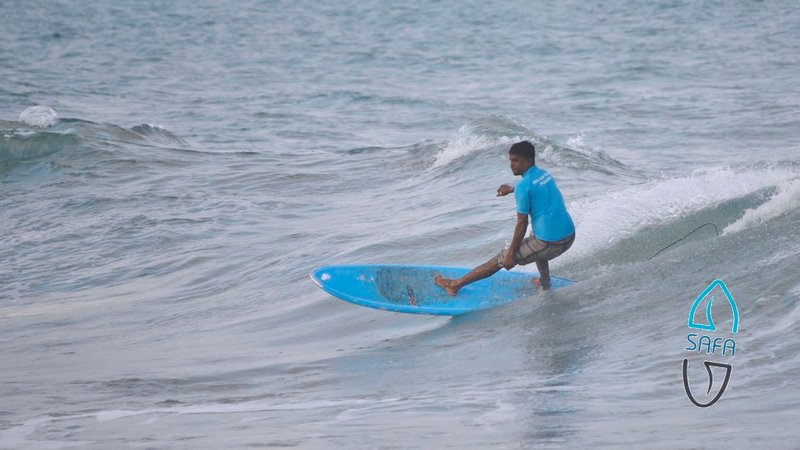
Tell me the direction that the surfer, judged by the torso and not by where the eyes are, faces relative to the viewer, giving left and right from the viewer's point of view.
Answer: facing away from the viewer and to the left of the viewer

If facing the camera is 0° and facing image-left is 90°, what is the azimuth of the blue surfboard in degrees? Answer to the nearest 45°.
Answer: approximately 90°
